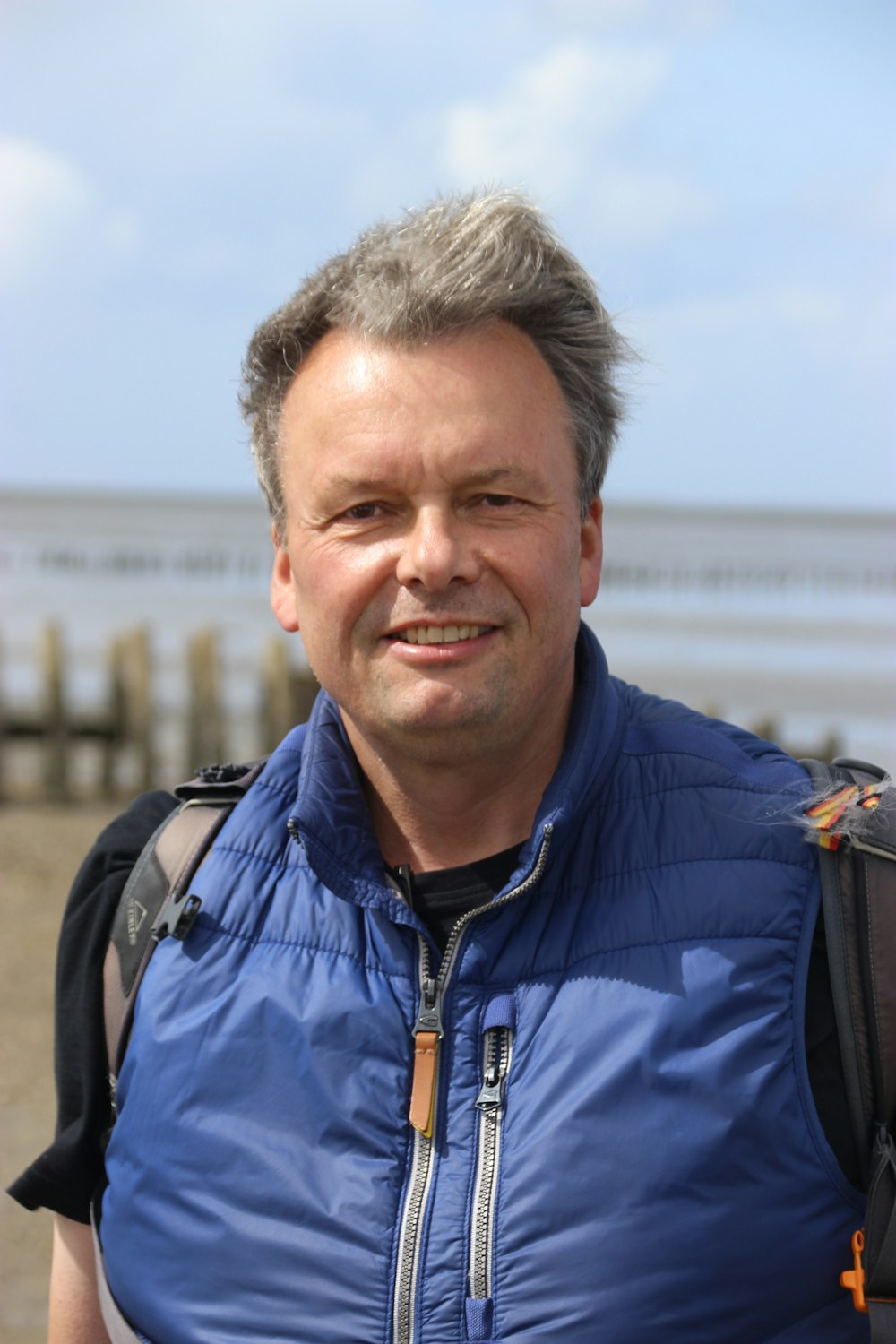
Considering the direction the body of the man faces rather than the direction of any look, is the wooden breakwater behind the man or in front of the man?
behind

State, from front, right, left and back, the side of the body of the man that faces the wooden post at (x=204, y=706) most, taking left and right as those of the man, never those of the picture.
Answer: back

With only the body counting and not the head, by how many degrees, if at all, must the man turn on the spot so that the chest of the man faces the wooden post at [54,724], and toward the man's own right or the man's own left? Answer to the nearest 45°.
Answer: approximately 180°

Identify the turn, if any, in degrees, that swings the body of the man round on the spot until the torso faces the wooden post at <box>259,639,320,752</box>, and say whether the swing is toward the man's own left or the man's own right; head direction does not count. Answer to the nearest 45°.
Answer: approximately 180°

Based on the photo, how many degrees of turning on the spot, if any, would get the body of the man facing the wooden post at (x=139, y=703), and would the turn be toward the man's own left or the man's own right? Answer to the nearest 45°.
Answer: approximately 180°

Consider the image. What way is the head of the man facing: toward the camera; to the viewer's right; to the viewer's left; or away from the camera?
toward the camera

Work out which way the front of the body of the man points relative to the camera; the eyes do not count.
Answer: toward the camera
